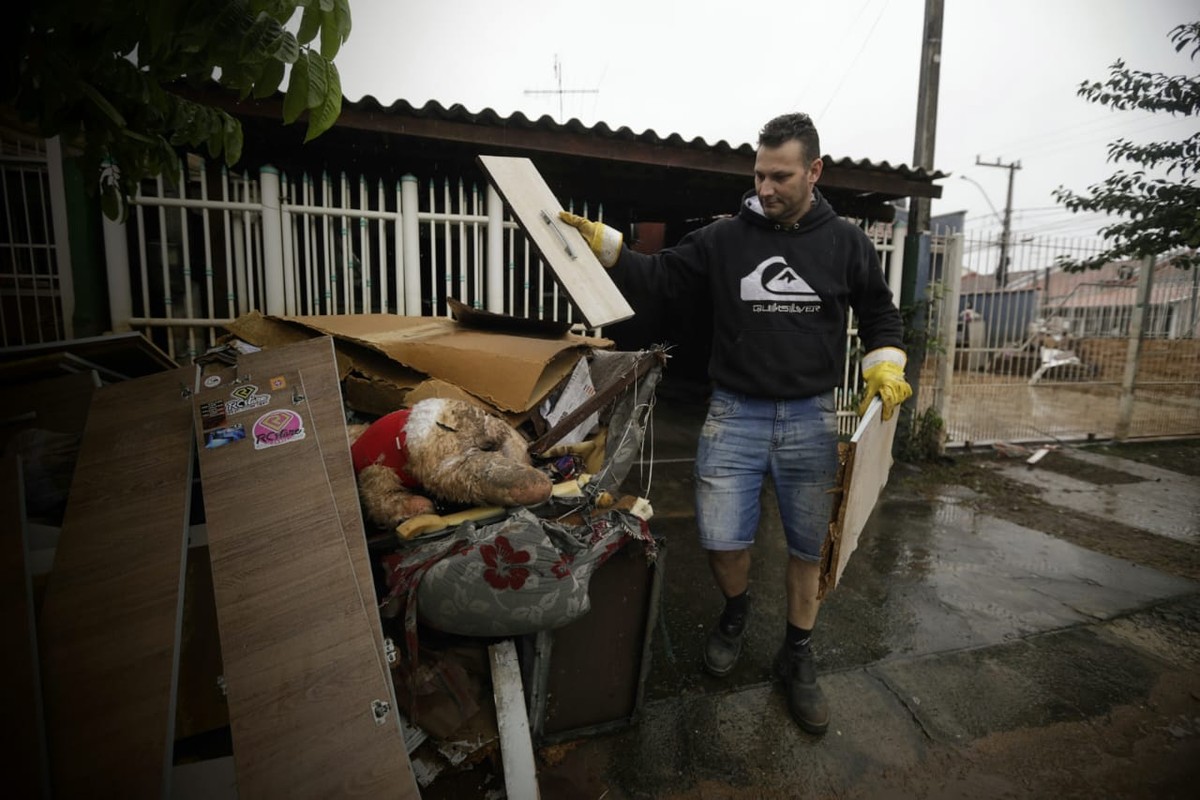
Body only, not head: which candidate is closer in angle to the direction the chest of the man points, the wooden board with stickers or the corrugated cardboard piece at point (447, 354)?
the wooden board with stickers

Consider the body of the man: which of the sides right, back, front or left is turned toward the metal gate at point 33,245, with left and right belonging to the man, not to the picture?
right

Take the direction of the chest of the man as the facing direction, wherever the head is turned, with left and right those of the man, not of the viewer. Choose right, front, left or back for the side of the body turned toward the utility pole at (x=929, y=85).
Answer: back

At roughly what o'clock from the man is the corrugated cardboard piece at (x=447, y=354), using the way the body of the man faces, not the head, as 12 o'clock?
The corrugated cardboard piece is roughly at 3 o'clock from the man.

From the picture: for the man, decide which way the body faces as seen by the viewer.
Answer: toward the camera

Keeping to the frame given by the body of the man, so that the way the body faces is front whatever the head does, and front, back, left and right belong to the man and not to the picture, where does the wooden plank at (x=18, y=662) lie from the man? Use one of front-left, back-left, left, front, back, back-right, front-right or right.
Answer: front-right

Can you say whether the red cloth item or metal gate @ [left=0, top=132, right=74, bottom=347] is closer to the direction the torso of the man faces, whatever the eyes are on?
the red cloth item

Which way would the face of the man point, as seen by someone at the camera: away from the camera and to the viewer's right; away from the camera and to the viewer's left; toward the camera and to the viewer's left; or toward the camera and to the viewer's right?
toward the camera and to the viewer's left

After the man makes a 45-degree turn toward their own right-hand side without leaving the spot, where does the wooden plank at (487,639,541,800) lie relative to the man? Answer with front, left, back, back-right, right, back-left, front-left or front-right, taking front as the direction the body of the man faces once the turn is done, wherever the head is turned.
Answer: front
